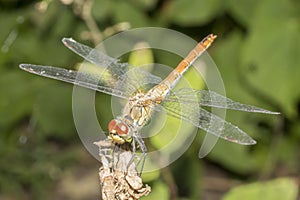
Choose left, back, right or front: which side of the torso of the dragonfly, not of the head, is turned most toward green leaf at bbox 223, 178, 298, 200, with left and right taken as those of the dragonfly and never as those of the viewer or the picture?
back

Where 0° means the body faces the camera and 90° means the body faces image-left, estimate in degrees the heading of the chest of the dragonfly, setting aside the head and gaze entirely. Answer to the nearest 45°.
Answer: approximately 45°

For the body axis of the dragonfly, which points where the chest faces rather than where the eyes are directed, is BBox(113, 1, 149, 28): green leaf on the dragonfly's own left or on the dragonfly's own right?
on the dragonfly's own right

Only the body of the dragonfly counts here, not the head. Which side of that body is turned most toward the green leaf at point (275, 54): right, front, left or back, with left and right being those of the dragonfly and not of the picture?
back

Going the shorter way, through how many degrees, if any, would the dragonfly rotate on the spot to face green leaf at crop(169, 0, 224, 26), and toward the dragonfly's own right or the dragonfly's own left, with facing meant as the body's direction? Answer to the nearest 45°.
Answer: approximately 135° to the dragonfly's own right
